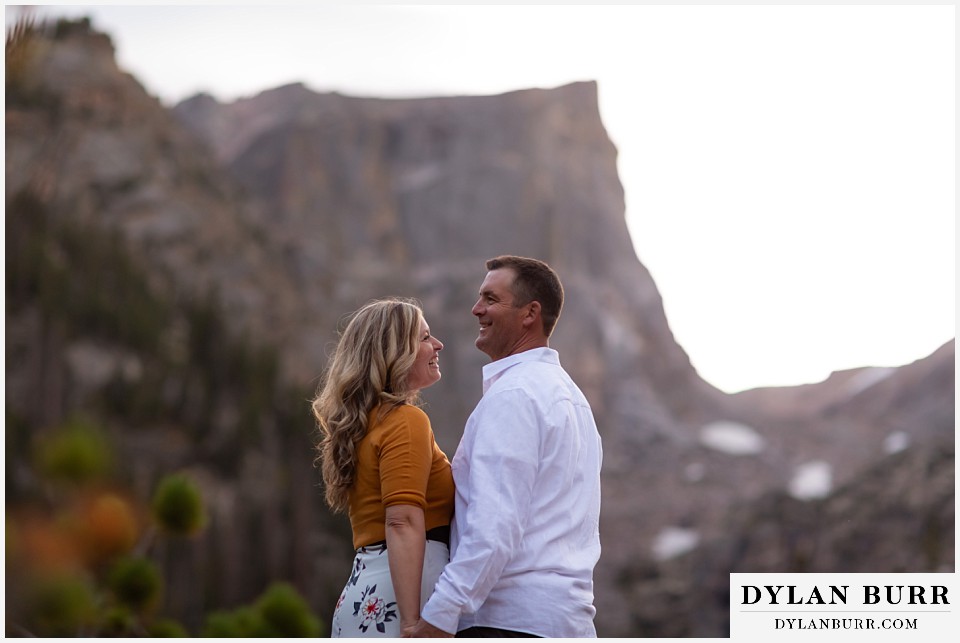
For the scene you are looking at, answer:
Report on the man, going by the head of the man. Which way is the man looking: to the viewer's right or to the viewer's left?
to the viewer's left

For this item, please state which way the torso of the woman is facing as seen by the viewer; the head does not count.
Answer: to the viewer's right

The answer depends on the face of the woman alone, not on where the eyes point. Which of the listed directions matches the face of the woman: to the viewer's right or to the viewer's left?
to the viewer's right
